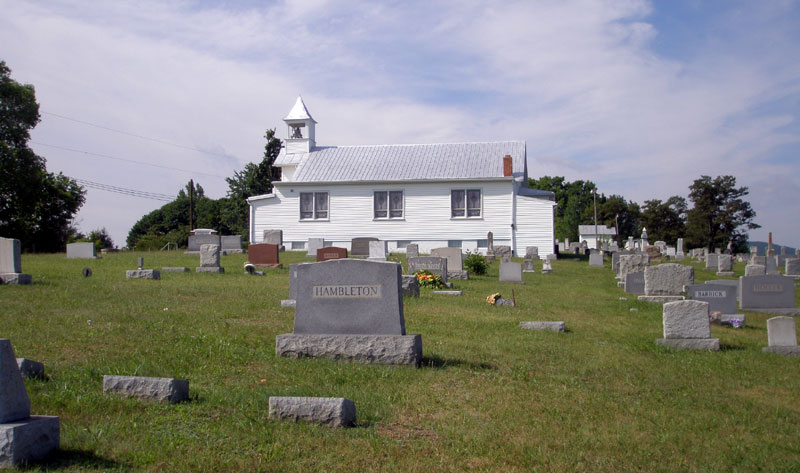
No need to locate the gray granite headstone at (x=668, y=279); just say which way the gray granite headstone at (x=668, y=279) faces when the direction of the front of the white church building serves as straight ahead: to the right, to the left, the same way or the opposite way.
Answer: to the left

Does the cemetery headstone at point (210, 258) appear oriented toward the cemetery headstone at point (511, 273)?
no

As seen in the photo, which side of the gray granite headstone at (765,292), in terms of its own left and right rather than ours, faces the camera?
front

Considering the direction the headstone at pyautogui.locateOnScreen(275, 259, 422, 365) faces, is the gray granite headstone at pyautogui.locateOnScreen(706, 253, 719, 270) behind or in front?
behind

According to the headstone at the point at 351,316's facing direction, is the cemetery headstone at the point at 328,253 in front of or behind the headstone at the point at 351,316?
behind

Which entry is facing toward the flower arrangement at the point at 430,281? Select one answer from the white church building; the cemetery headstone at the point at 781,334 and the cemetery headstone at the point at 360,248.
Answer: the cemetery headstone at the point at 360,248

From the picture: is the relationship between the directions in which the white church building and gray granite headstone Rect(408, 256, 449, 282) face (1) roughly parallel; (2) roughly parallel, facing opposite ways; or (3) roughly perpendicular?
roughly perpendicular

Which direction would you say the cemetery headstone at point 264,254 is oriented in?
toward the camera

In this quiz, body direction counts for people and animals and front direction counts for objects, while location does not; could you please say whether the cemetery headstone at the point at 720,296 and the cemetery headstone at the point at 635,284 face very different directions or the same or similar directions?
same or similar directions

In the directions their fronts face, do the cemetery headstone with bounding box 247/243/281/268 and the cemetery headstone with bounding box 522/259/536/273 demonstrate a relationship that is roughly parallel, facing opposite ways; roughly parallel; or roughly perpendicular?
roughly parallel

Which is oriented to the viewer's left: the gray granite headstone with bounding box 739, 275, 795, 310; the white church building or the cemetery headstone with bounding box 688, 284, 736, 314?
the white church building

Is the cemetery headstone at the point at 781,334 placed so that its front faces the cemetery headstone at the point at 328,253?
no

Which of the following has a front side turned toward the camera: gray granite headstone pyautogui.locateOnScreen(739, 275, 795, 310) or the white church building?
the gray granite headstone

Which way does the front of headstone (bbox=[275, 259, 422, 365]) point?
toward the camera

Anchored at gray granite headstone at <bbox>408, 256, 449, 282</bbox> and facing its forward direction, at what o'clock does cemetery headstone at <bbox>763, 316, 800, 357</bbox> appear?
The cemetery headstone is roughly at 11 o'clock from the gray granite headstone.

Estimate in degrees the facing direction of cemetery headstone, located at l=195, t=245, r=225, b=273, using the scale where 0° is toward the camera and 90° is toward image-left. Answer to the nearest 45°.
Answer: approximately 0°

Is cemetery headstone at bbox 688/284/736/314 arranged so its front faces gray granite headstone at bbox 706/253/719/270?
no

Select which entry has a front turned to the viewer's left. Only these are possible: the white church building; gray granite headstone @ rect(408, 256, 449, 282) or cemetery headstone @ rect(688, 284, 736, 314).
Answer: the white church building

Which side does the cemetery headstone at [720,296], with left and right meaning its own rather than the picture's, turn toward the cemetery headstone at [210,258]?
right

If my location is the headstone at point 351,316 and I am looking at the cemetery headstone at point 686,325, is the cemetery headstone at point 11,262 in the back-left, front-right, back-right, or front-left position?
back-left

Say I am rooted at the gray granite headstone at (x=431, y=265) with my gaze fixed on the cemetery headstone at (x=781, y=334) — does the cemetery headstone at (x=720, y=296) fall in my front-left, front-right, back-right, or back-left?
front-left

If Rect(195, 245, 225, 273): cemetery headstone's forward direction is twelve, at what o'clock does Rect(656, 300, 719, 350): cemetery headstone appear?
Rect(656, 300, 719, 350): cemetery headstone is roughly at 11 o'clock from Rect(195, 245, 225, 273): cemetery headstone.

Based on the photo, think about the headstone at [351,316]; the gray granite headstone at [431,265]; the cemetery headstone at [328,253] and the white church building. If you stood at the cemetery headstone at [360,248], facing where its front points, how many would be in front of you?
3
